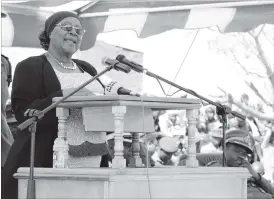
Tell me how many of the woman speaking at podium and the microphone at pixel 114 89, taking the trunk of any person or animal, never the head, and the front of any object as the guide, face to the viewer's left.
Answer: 1

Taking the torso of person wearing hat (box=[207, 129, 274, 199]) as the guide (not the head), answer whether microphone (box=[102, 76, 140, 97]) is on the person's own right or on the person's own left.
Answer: on the person's own right

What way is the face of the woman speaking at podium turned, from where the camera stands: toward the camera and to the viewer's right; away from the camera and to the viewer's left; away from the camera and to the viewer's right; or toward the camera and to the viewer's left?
toward the camera and to the viewer's right

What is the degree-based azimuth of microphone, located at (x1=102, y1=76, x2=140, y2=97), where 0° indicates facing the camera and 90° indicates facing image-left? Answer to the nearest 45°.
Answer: approximately 90°

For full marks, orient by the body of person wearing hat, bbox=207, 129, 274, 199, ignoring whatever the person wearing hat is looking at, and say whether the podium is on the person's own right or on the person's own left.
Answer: on the person's own right
